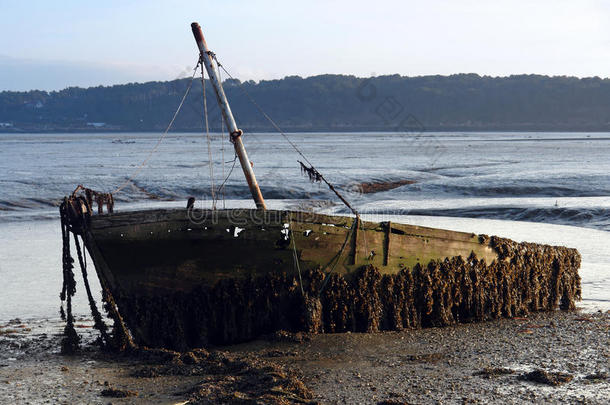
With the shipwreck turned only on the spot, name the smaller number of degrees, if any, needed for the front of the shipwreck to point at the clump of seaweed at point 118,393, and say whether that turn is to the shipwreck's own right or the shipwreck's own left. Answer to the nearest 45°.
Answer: approximately 45° to the shipwreck's own left

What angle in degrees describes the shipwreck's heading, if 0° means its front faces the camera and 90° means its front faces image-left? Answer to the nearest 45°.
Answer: approximately 90°

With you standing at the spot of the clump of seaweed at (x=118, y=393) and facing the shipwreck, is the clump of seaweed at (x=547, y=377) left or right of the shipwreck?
right

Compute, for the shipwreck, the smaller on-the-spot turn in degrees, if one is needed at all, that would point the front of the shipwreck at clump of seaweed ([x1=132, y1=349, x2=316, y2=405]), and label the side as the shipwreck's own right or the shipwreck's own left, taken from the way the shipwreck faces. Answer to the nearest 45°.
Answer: approximately 90° to the shipwreck's own left

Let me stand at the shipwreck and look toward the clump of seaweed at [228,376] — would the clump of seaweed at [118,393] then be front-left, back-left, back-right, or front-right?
front-right

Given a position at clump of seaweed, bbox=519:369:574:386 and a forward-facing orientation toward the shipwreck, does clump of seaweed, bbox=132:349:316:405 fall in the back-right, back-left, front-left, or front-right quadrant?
front-left

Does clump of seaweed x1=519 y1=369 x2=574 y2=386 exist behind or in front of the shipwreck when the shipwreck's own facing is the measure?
behind
